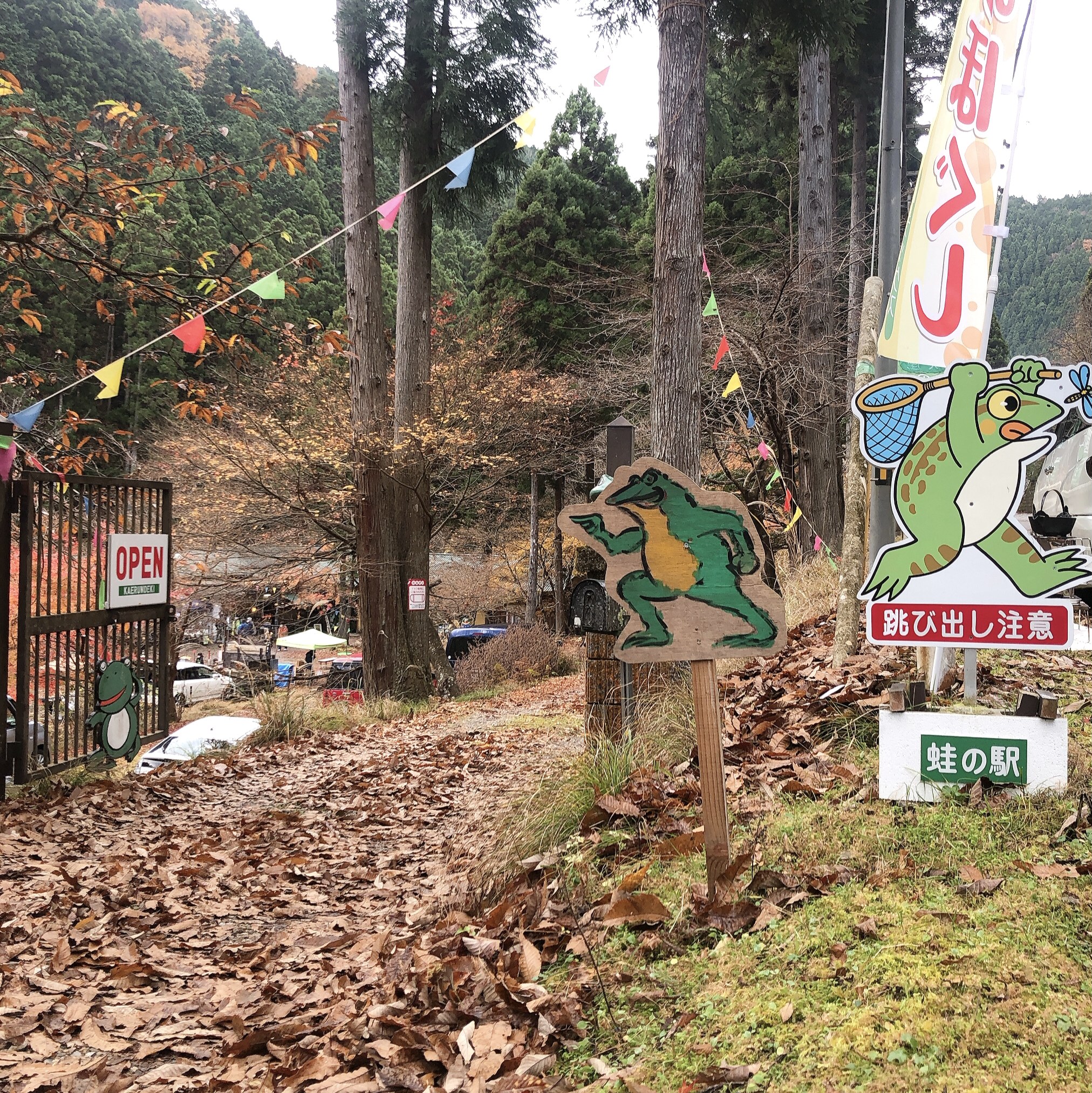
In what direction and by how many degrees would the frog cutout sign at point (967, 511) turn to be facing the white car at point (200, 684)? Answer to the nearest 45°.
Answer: approximately 135° to its right

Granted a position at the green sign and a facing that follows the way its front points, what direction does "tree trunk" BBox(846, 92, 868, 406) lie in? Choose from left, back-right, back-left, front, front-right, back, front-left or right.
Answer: back

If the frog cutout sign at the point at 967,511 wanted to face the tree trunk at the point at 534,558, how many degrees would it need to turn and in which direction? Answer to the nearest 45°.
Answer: approximately 135° to its right

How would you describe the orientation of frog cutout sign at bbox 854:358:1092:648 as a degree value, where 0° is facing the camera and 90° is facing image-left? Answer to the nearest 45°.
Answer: approximately 0°

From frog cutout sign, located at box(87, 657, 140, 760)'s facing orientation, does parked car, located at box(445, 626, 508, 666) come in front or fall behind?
behind

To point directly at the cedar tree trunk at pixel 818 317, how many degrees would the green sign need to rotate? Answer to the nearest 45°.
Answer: approximately 180°
